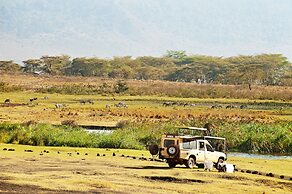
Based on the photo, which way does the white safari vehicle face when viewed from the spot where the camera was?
facing away from the viewer and to the right of the viewer
